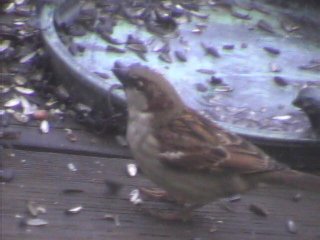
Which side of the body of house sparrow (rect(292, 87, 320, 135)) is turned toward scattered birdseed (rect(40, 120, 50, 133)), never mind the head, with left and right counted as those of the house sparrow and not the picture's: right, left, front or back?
front

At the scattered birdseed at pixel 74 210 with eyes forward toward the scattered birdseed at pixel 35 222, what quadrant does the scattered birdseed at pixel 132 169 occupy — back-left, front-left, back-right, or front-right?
back-right

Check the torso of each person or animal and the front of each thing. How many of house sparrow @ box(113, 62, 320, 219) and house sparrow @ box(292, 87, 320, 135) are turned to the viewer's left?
2

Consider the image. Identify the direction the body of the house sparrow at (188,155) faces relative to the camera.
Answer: to the viewer's left

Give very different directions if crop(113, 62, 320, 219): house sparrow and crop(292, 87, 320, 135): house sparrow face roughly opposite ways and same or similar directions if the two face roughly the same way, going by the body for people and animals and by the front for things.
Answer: same or similar directions

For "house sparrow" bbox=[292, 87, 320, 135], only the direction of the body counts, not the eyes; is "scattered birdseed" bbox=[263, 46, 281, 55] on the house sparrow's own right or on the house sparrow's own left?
on the house sparrow's own right

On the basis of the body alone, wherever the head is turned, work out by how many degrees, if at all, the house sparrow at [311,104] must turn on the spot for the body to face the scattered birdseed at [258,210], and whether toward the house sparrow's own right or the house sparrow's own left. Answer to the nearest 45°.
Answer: approximately 90° to the house sparrow's own left

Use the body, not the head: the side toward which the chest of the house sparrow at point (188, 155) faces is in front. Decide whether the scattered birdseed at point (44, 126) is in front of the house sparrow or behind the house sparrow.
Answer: in front

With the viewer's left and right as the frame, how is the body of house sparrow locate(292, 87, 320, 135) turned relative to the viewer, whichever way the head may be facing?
facing to the left of the viewer

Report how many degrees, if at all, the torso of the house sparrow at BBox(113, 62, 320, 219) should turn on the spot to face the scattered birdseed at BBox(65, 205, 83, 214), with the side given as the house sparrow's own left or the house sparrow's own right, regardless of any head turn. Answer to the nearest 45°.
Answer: approximately 45° to the house sparrow's own left

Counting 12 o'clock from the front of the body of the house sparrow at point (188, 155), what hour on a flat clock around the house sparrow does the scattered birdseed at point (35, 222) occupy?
The scattered birdseed is roughly at 11 o'clock from the house sparrow.

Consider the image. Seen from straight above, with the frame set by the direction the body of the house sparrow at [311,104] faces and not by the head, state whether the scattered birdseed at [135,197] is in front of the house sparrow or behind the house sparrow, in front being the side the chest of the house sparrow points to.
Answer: in front
